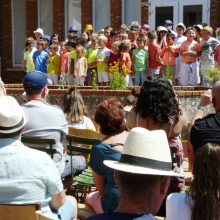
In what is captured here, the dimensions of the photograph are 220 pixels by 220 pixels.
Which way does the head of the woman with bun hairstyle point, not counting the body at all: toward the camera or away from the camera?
away from the camera

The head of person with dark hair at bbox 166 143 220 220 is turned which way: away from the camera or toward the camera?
away from the camera

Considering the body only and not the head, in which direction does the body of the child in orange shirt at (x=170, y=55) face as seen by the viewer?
toward the camera

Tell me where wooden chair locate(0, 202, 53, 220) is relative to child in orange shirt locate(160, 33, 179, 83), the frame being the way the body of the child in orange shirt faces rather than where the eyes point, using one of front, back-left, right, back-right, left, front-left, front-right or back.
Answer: front

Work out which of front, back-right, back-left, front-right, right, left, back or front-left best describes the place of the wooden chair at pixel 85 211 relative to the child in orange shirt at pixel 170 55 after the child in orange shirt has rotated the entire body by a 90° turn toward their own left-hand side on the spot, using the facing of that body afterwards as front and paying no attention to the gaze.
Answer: right

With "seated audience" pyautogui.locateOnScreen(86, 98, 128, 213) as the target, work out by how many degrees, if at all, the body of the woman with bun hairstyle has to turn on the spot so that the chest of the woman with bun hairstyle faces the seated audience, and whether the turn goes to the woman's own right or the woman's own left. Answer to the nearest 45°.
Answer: approximately 180°

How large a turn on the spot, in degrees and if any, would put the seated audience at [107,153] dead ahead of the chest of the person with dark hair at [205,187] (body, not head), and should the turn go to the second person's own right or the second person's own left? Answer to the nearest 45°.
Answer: approximately 45° to the second person's own left

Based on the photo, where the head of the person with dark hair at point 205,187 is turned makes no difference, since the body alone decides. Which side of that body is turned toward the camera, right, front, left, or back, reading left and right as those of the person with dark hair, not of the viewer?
back

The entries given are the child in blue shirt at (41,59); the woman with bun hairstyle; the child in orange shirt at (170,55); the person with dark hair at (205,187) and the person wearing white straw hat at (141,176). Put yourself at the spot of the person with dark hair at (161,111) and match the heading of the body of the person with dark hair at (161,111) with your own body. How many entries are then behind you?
2

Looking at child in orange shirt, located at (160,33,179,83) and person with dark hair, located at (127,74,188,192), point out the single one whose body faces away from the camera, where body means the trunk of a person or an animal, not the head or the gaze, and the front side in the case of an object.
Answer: the person with dark hair

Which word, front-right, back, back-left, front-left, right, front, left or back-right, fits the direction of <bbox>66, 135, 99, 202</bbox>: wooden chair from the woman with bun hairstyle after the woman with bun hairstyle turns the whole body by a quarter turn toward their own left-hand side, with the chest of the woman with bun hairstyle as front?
left

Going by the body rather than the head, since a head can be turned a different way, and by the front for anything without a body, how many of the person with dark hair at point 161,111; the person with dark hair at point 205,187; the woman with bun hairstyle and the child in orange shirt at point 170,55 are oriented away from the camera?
3

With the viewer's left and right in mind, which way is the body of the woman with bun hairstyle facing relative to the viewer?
facing away from the viewer

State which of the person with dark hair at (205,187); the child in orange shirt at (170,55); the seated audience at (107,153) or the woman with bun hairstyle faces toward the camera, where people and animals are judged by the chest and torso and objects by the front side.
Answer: the child in orange shirt

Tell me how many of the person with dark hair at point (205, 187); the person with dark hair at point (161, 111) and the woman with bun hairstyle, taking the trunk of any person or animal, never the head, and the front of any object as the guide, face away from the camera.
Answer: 3

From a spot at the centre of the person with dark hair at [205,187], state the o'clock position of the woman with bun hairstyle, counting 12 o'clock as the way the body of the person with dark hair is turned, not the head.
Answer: The woman with bun hairstyle is roughly at 11 o'clock from the person with dark hair.

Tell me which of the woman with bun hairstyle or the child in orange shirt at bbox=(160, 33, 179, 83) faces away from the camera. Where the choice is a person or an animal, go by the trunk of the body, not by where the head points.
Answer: the woman with bun hairstyle

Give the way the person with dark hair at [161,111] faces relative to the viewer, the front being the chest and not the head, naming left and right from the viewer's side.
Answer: facing away from the viewer
